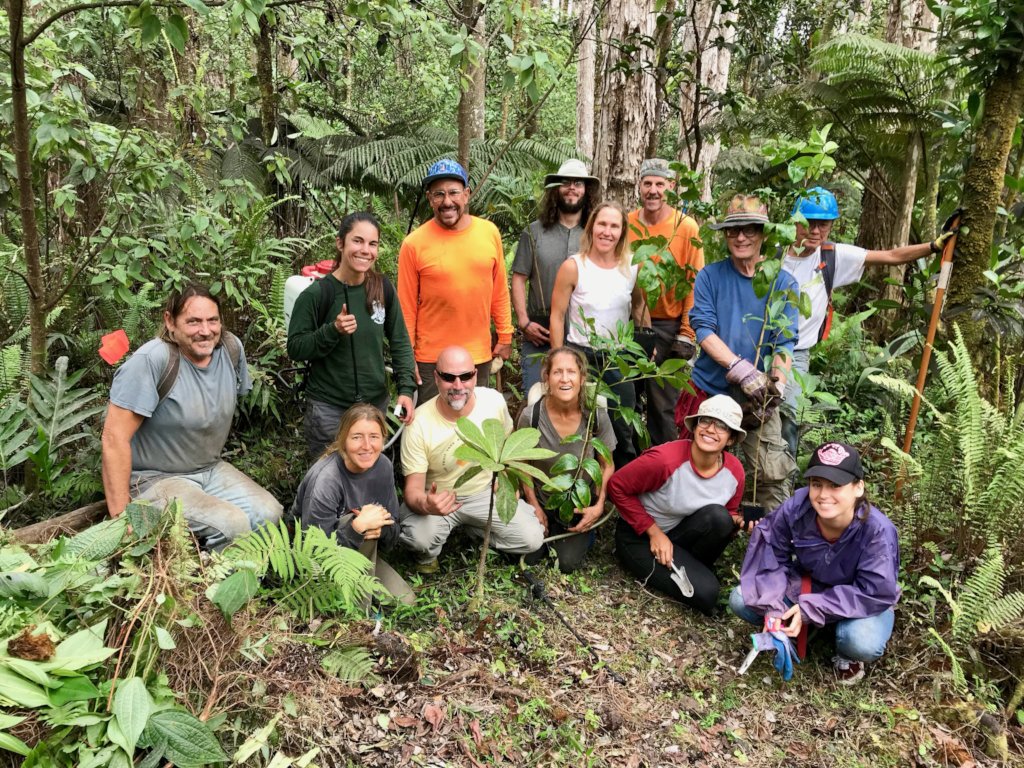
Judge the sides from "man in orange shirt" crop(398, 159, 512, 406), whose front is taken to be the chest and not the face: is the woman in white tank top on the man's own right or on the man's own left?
on the man's own left

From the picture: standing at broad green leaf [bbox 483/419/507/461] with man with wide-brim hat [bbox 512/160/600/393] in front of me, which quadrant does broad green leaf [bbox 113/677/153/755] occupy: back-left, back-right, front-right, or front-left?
back-left

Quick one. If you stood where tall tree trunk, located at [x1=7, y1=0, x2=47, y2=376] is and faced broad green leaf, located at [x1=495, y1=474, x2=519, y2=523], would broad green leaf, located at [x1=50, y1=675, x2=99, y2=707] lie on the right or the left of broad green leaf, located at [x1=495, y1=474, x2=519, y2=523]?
right

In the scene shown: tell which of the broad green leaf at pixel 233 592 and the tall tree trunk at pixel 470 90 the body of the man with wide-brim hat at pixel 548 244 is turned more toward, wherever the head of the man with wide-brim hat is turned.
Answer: the broad green leaf
